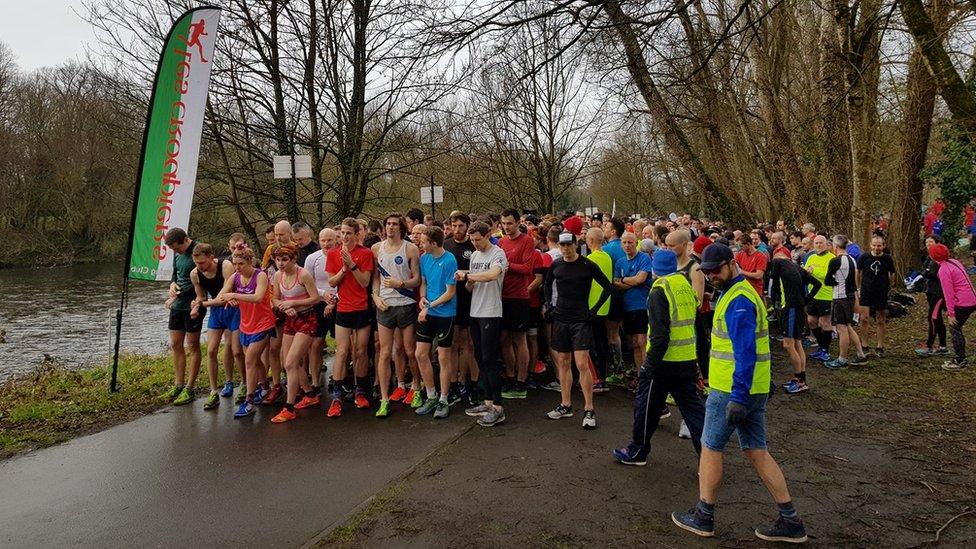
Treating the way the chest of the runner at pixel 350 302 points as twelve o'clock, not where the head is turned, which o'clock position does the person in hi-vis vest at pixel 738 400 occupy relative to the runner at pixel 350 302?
the person in hi-vis vest at pixel 738 400 is roughly at 11 o'clock from the runner at pixel 350 302.

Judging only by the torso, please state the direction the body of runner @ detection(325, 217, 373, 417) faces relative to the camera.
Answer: toward the camera

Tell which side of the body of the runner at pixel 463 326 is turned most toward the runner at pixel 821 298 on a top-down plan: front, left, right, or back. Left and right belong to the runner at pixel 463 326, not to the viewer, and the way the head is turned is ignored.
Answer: left

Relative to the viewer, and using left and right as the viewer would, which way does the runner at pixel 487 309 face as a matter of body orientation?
facing the viewer and to the left of the viewer

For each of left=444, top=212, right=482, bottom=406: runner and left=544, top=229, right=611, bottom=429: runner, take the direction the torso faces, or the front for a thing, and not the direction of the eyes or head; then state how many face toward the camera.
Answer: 2

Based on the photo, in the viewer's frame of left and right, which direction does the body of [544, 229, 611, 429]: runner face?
facing the viewer
